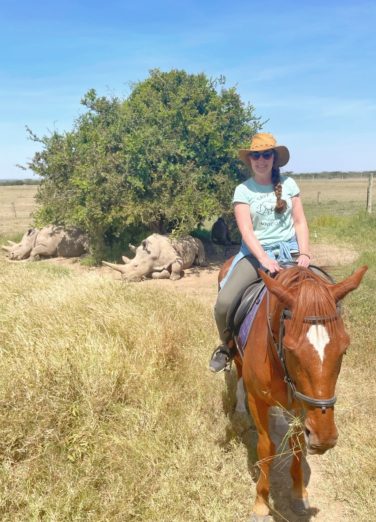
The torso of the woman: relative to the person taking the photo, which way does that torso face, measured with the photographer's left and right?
facing the viewer

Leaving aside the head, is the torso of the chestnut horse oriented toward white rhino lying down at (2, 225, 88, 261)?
no

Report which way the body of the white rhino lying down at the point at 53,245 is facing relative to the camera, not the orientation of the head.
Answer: to the viewer's left

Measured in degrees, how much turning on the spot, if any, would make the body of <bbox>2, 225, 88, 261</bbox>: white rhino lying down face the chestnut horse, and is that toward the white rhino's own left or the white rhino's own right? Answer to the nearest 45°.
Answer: approximately 90° to the white rhino's own left

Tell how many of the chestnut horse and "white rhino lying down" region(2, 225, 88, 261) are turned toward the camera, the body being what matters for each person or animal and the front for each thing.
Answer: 1

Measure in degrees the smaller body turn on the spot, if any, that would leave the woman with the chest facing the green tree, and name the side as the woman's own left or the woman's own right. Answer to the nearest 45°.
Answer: approximately 180°

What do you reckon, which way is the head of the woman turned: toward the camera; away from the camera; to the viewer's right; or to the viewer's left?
toward the camera

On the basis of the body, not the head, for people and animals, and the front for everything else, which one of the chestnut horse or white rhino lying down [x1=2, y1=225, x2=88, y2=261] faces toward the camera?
the chestnut horse

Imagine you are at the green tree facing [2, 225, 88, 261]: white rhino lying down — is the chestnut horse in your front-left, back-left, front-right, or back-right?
back-left

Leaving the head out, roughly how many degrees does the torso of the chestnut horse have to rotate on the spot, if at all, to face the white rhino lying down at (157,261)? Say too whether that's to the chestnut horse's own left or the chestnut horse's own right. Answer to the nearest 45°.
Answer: approximately 135° to the chestnut horse's own right

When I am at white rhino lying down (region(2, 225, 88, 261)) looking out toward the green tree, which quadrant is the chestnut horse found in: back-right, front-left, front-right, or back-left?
front-right

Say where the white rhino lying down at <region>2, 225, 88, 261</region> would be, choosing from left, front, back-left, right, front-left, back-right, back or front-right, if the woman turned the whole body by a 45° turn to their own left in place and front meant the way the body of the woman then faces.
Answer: back
